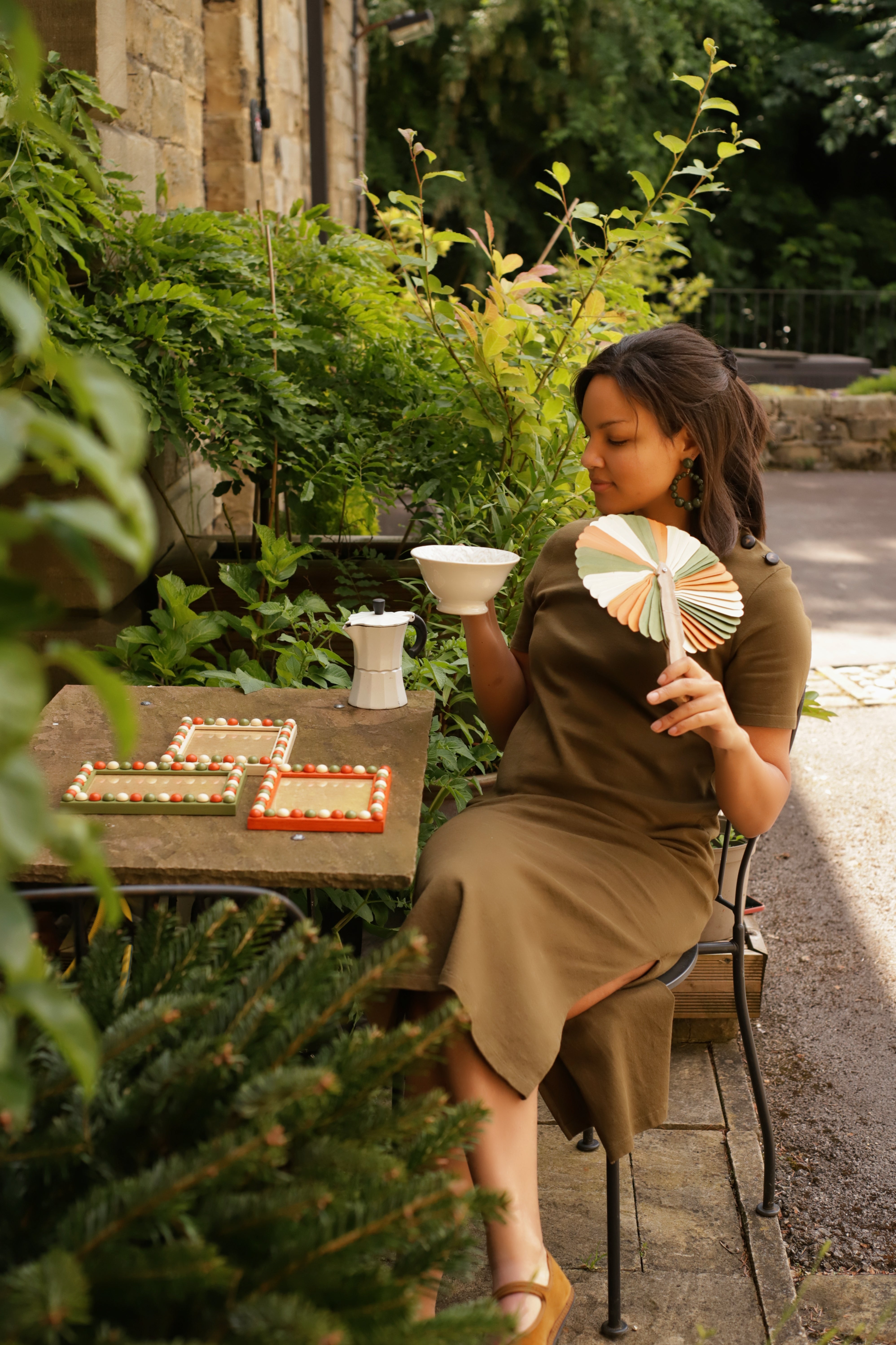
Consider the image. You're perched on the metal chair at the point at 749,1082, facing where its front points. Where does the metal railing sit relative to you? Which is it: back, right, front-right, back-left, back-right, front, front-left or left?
back-right

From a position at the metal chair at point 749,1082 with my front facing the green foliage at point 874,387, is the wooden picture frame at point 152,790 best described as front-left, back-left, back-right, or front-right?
back-left

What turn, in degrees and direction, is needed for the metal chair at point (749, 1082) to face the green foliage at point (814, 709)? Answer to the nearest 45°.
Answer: approximately 135° to its right

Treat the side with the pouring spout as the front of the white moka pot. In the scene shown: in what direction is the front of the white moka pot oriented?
to the viewer's left

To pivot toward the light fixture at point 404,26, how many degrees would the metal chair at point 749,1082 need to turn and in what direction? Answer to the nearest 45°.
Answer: approximately 135° to its right

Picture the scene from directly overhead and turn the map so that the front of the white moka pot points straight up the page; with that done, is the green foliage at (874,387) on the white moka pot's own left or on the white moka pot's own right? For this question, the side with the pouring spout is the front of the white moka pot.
on the white moka pot's own right

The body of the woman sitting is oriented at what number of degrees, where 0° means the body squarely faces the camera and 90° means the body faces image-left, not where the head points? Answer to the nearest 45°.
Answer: approximately 45°

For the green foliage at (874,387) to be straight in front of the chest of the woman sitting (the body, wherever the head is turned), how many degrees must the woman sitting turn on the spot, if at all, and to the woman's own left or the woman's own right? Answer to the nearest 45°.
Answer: approximately 135° to the woman's own right

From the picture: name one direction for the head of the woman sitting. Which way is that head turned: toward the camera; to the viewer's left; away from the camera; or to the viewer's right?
to the viewer's left
